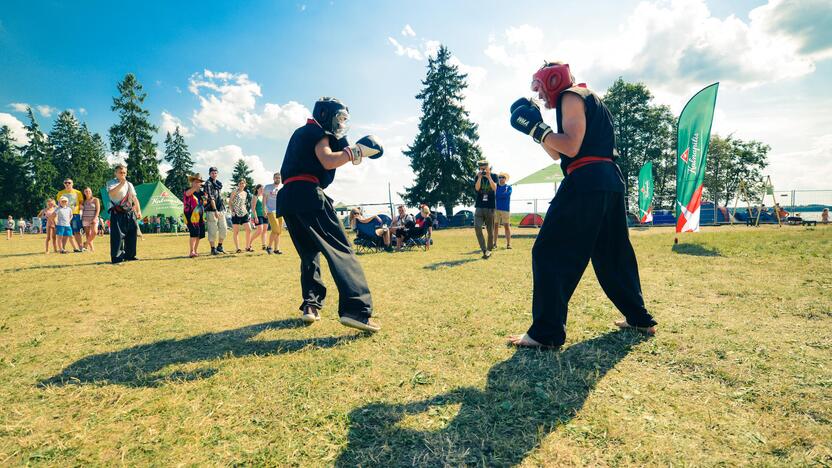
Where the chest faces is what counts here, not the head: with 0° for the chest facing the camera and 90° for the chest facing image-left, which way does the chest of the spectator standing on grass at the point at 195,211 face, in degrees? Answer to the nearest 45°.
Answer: approximately 315°

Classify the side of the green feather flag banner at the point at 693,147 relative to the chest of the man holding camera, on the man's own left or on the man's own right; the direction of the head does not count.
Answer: on the man's own left

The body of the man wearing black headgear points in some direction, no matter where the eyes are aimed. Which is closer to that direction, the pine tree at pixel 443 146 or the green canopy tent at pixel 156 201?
the pine tree

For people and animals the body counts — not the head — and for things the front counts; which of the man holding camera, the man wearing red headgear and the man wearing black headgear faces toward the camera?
the man holding camera

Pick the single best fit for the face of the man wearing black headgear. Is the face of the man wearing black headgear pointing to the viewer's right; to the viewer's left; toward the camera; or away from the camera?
to the viewer's right

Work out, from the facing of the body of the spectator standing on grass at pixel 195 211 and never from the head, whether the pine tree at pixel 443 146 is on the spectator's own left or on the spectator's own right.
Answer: on the spectator's own left

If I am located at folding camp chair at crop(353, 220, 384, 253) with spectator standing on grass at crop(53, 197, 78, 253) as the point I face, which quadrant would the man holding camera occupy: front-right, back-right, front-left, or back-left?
back-left

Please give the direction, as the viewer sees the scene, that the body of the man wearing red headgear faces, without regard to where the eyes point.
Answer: to the viewer's left

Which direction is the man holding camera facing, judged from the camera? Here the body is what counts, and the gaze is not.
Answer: toward the camera

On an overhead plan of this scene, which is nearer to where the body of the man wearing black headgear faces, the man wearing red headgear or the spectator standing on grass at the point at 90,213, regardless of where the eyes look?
the man wearing red headgear

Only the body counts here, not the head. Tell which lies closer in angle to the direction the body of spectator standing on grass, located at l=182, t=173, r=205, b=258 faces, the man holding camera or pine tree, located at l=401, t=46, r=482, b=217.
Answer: the man holding camera

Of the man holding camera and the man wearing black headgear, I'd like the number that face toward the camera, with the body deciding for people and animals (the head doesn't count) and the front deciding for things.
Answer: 1

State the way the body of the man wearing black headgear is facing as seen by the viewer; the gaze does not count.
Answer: to the viewer's right

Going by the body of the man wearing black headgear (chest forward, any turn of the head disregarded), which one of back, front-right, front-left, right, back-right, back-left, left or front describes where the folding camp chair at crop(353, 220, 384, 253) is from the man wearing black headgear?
left
